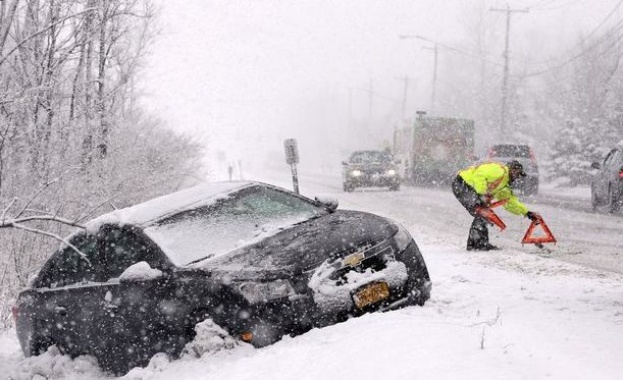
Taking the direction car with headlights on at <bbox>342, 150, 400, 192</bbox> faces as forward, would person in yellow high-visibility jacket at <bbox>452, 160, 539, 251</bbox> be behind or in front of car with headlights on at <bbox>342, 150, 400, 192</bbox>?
in front

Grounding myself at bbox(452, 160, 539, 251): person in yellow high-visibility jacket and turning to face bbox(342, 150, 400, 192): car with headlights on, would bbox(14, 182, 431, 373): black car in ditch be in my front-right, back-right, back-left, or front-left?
back-left

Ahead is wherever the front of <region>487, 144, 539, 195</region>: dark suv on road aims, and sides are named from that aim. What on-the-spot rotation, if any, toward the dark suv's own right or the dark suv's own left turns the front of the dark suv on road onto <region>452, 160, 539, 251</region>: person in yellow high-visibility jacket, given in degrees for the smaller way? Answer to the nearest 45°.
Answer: approximately 180°

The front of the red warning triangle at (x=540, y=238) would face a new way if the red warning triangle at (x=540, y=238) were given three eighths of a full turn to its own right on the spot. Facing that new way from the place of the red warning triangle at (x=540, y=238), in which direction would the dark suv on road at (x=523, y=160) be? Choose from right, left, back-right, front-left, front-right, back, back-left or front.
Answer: front-right

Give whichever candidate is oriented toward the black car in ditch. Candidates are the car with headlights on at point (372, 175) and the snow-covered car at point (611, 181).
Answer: the car with headlights on at point (372, 175)

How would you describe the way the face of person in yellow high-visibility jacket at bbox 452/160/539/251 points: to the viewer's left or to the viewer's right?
to the viewer's right

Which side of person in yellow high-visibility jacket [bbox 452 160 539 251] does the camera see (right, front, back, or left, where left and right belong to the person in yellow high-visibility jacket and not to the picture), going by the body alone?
right

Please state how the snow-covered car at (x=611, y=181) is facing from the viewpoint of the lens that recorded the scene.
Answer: facing away from the viewer and to the left of the viewer

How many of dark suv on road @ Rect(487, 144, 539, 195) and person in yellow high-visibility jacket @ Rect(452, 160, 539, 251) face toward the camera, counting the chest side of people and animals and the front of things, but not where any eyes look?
0

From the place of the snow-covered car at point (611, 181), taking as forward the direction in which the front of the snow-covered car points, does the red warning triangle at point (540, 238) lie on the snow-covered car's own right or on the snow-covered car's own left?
on the snow-covered car's own left
